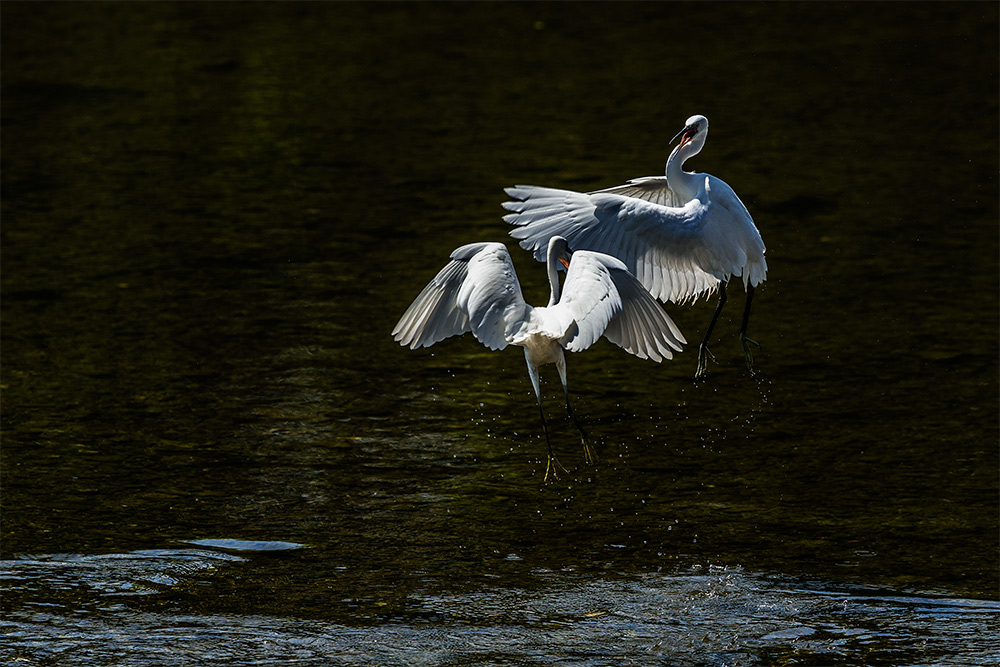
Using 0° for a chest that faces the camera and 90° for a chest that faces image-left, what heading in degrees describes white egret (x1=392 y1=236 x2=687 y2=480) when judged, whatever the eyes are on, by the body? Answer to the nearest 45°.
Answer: approximately 180°

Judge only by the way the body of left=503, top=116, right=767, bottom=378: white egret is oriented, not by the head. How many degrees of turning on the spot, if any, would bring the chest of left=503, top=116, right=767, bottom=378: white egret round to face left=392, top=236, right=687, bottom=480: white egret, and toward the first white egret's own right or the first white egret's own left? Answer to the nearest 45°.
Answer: approximately 45° to the first white egret's own left

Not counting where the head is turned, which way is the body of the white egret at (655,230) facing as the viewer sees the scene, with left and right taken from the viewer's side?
facing to the left of the viewer

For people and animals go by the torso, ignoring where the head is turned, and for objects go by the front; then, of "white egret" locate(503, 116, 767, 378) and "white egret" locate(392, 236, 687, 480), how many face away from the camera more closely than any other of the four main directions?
1

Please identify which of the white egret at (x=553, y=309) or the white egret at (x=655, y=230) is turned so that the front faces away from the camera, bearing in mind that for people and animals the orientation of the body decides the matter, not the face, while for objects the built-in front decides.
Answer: the white egret at (x=553, y=309)

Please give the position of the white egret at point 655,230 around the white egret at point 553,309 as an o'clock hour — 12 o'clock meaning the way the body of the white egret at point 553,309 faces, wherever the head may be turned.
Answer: the white egret at point 655,230 is roughly at 1 o'clock from the white egret at point 553,309.
